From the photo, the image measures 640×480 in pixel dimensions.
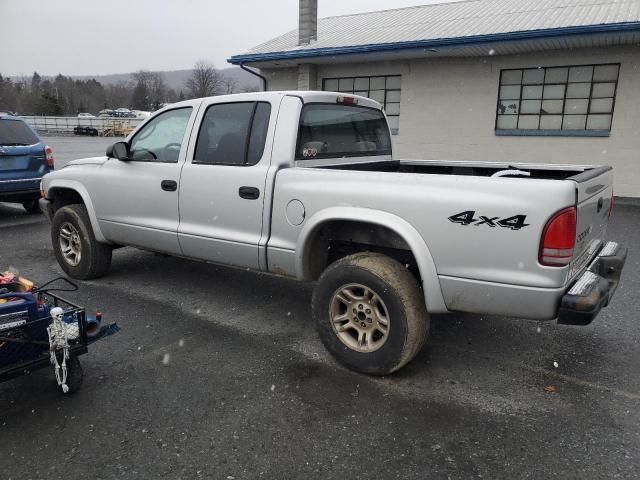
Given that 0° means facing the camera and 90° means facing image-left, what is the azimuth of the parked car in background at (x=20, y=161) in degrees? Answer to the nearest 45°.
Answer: approximately 180°

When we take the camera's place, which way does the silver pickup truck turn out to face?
facing away from the viewer and to the left of the viewer

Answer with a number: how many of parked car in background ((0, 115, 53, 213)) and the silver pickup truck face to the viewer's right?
0

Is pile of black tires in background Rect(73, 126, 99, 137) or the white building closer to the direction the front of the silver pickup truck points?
the pile of black tires in background

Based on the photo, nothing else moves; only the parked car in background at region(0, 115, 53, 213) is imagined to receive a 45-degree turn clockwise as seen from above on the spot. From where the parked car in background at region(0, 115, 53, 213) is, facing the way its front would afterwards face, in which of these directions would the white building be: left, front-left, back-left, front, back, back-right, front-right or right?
front-right

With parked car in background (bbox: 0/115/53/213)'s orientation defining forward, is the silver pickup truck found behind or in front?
behind

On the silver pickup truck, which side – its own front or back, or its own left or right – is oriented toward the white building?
right

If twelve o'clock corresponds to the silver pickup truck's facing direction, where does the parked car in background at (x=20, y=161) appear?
The parked car in background is roughly at 12 o'clock from the silver pickup truck.

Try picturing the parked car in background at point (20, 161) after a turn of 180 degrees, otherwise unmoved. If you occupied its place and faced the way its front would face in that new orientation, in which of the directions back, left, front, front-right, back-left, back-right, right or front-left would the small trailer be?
front

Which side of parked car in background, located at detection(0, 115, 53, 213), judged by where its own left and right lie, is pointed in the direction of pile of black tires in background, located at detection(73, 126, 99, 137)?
front
